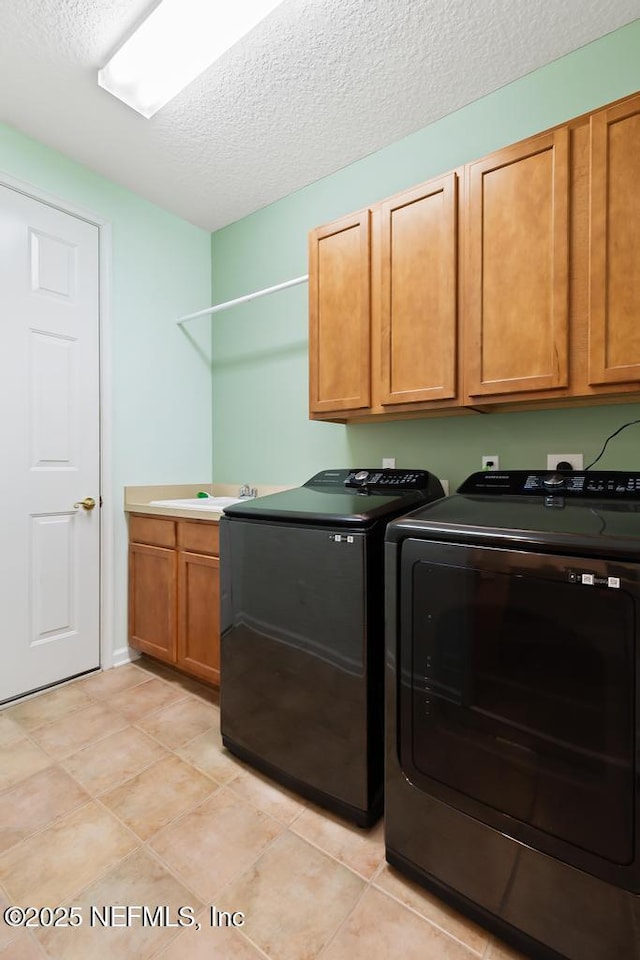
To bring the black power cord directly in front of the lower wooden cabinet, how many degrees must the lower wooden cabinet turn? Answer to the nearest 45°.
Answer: approximately 90° to its left

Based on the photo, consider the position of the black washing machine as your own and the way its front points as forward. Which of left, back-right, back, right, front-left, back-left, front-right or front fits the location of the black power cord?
back-left

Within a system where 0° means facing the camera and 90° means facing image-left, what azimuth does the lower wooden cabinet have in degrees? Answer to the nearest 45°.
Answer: approximately 45°

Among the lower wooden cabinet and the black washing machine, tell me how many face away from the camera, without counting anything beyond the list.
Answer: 0

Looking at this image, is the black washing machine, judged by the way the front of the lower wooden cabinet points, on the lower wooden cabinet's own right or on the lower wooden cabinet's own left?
on the lower wooden cabinet's own left

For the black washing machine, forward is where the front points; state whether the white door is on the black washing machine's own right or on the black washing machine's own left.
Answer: on the black washing machine's own right

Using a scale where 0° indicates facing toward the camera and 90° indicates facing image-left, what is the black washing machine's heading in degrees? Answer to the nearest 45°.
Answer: approximately 45°

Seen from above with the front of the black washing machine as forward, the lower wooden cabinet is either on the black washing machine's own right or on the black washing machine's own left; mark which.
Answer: on the black washing machine's own right

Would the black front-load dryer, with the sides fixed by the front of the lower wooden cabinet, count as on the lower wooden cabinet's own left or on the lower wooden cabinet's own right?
on the lower wooden cabinet's own left

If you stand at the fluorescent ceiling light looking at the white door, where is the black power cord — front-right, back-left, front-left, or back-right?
back-right

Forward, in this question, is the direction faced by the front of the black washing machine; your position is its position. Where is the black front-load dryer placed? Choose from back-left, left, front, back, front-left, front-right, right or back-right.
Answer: left
